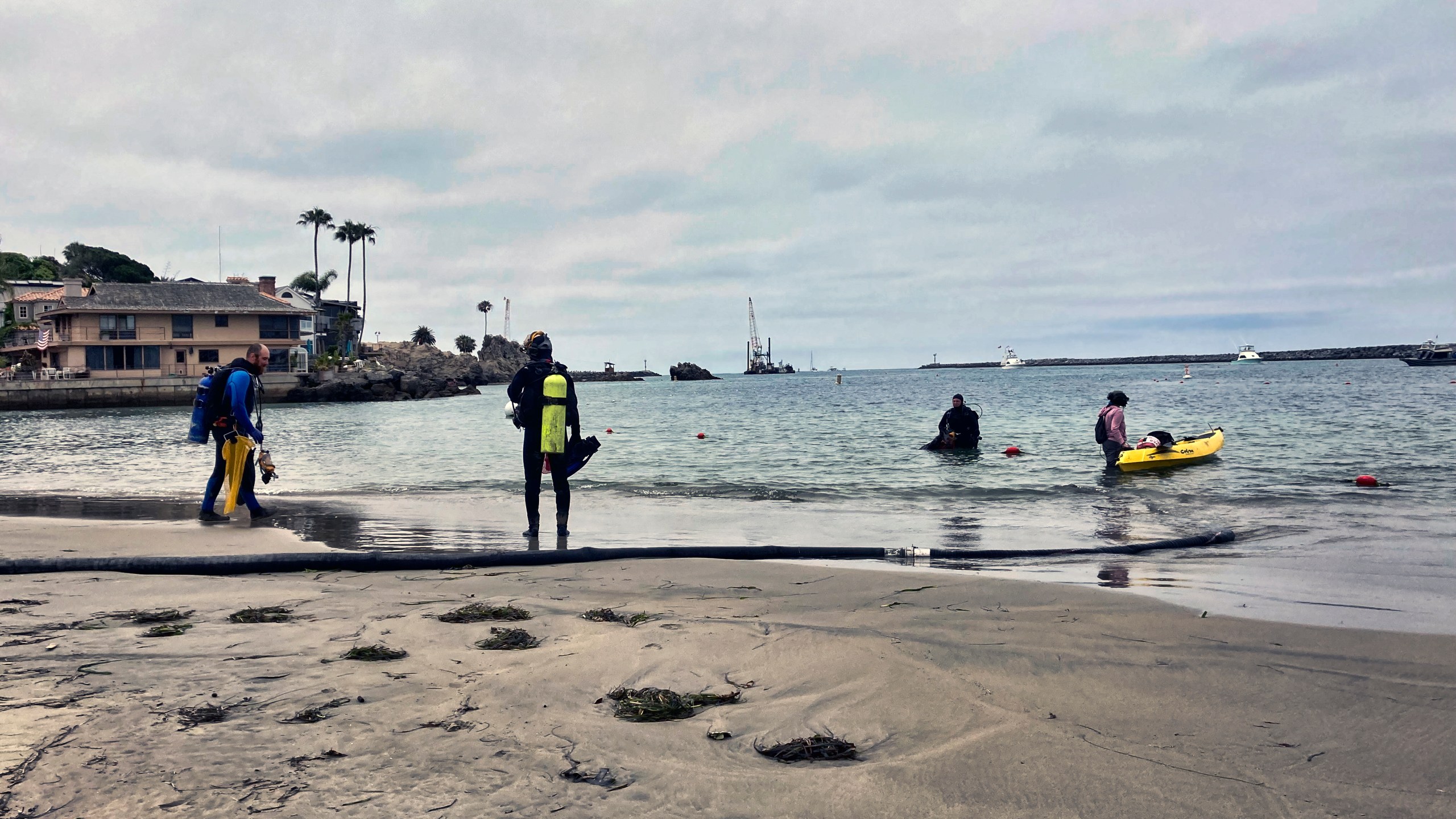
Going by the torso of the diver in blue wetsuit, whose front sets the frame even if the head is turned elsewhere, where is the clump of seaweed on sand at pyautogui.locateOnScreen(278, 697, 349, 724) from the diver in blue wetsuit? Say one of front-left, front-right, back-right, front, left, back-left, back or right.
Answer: right

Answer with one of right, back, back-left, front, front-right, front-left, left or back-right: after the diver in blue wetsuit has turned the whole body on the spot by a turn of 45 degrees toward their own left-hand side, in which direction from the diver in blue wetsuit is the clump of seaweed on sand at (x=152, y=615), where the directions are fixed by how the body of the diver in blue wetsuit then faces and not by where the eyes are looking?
back-right

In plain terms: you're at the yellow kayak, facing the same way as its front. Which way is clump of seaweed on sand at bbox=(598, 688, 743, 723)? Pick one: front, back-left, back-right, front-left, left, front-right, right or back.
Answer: right

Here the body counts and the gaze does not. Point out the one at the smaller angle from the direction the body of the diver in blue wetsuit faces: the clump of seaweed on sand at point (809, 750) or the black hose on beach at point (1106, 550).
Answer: the black hose on beach

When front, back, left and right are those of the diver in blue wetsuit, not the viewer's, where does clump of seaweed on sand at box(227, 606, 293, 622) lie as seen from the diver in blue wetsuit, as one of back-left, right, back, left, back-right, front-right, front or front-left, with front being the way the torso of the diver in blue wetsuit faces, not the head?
right

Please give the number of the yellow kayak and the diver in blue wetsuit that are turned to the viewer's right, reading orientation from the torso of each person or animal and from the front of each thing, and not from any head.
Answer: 2

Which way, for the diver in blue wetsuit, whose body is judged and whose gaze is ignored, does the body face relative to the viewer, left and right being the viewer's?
facing to the right of the viewer

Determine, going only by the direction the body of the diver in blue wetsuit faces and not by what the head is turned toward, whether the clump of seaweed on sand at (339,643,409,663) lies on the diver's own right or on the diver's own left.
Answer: on the diver's own right

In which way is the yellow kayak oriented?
to the viewer's right

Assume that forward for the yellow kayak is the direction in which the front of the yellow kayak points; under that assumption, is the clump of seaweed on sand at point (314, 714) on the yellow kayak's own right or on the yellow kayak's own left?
on the yellow kayak's own right

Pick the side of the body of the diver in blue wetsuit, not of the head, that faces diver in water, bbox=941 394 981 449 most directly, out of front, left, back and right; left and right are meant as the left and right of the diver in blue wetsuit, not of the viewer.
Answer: front

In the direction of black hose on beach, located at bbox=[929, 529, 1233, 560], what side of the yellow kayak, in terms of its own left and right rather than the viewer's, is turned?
right

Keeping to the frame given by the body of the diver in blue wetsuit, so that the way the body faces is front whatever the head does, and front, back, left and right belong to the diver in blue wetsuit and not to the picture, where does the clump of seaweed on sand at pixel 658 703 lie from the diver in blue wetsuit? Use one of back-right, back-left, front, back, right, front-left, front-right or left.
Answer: right

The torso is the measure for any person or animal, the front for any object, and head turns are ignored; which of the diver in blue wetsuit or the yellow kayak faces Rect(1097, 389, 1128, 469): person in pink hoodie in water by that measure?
the diver in blue wetsuit

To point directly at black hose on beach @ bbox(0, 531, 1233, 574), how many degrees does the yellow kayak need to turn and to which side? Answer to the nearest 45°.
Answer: approximately 90° to its right

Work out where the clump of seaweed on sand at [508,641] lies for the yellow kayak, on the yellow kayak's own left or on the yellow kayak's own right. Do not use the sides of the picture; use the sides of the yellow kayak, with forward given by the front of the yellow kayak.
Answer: on the yellow kayak's own right
